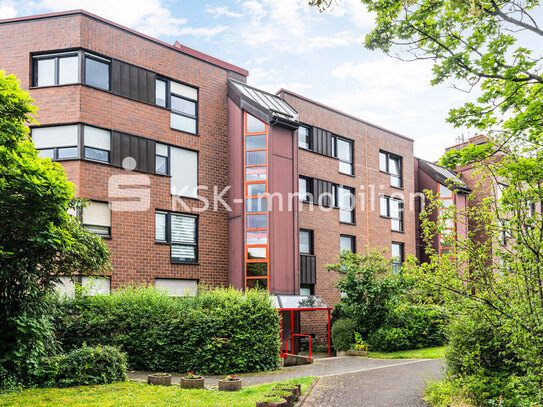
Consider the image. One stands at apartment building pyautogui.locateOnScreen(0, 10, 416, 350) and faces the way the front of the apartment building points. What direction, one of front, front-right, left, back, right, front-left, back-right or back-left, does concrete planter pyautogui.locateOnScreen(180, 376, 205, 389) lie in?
front-right

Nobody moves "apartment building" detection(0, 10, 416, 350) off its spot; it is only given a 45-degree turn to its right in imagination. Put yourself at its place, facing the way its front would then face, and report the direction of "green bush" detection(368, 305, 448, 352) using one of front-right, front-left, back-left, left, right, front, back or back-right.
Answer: left

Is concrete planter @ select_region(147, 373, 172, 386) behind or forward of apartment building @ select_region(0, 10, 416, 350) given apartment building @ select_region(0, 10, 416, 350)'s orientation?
forward

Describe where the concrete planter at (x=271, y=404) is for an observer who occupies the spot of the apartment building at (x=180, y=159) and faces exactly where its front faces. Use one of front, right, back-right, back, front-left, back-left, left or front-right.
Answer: front-right

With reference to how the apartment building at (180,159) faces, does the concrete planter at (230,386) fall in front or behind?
in front

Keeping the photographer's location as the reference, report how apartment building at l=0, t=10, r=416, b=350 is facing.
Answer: facing the viewer and to the right of the viewer
